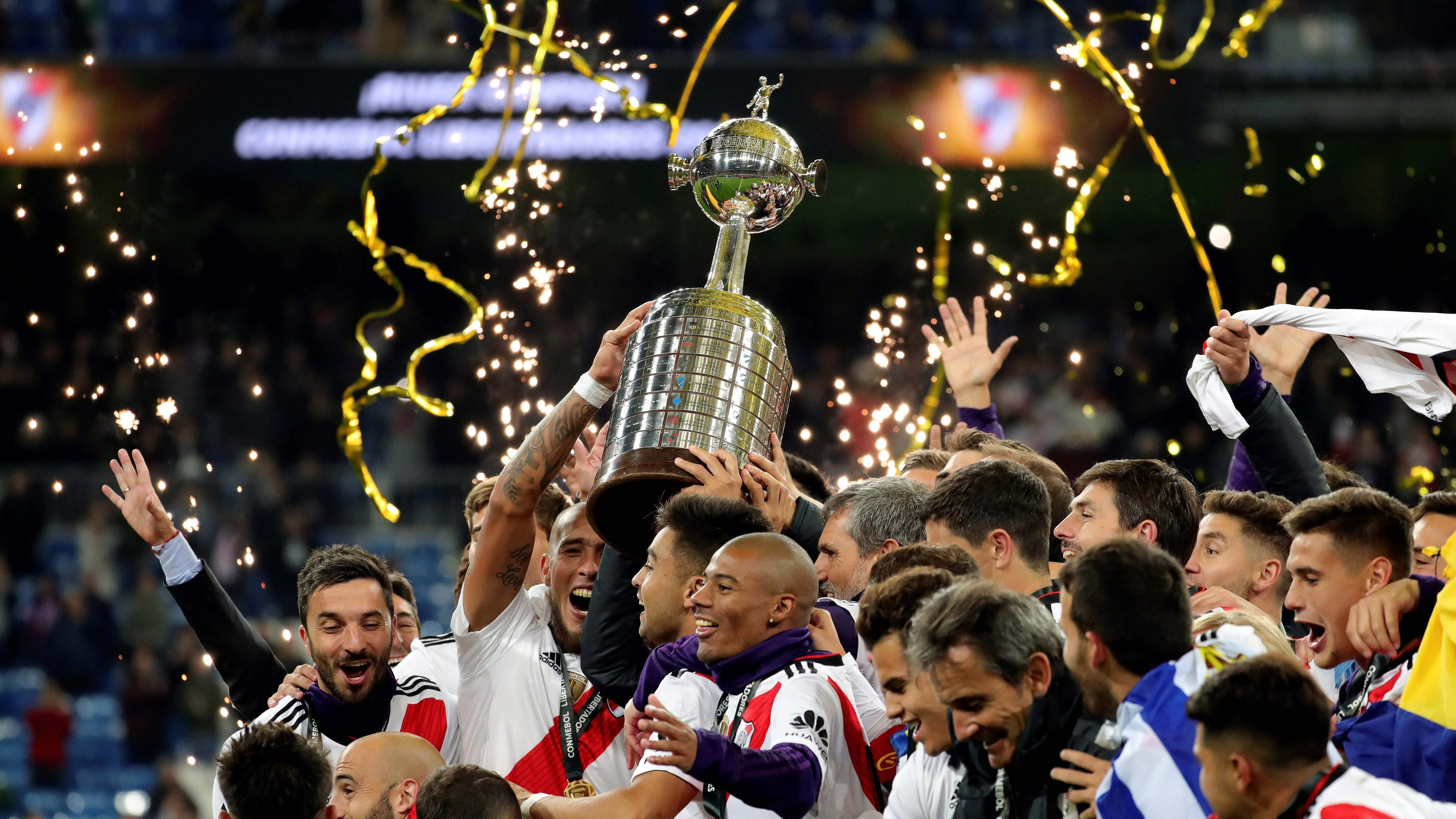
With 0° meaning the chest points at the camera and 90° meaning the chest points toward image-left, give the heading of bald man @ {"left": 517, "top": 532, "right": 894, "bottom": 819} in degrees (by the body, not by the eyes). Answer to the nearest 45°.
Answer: approximately 45°

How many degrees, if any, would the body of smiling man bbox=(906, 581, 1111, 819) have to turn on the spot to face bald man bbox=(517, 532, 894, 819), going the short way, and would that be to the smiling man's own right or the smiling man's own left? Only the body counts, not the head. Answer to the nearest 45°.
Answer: approximately 90° to the smiling man's own right

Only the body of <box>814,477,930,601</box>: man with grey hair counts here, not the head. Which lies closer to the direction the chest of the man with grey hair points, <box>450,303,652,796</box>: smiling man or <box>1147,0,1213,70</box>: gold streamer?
the smiling man

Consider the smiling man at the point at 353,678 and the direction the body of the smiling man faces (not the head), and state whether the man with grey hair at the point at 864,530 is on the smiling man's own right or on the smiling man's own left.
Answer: on the smiling man's own left

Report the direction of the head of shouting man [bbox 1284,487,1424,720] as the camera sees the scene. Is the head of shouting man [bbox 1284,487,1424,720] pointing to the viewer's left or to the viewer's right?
to the viewer's left

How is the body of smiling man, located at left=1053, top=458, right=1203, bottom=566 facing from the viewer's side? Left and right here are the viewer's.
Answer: facing to the left of the viewer

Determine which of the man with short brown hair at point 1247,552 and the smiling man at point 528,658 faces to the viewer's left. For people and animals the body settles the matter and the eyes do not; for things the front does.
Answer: the man with short brown hair at point 1247,552

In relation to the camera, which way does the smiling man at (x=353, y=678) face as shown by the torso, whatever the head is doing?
toward the camera

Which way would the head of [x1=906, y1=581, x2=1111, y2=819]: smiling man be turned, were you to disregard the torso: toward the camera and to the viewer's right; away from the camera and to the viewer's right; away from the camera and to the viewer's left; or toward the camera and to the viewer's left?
toward the camera and to the viewer's left

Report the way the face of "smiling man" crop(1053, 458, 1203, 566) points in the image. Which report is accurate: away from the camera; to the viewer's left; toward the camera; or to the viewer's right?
to the viewer's left

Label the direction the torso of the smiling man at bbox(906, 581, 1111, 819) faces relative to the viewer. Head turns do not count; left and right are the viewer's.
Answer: facing the viewer and to the left of the viewer

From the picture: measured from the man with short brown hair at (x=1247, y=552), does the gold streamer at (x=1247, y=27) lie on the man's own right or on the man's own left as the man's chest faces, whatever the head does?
on the man's own right

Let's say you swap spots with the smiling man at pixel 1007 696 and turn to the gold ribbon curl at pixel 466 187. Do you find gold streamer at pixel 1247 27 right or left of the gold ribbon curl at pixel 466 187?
right
